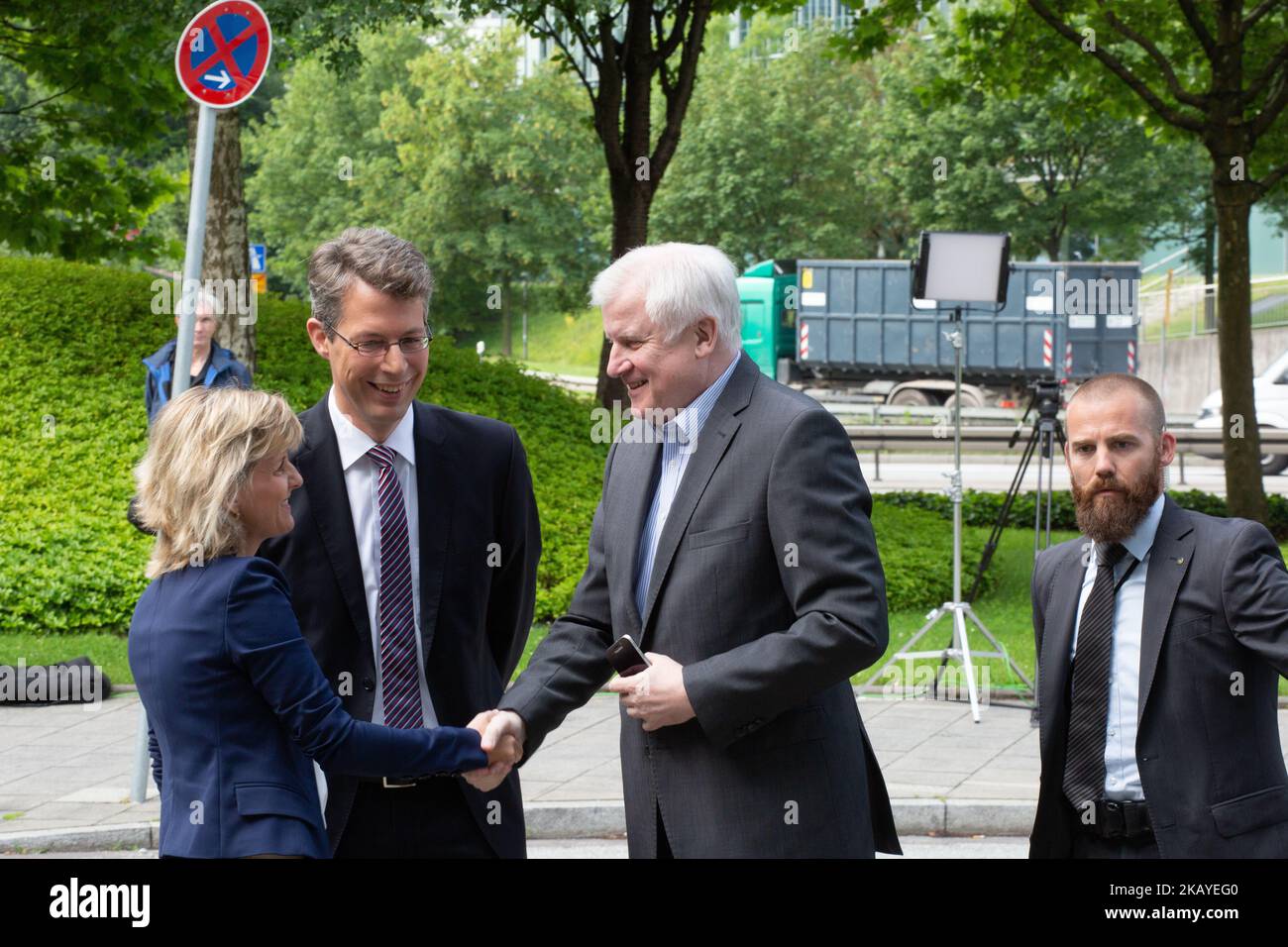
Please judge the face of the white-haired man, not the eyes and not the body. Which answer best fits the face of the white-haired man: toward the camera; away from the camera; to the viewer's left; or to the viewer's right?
to the viewer's left

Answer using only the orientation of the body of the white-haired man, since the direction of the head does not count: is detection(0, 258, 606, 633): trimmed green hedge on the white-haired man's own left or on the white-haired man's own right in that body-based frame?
on the white-haired man's own right

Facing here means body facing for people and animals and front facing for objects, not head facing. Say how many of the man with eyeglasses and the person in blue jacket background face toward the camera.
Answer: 2

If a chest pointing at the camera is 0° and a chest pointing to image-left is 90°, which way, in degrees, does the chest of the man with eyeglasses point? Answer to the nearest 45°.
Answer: approximately 0°

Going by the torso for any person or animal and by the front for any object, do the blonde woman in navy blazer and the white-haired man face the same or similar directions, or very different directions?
very different directions

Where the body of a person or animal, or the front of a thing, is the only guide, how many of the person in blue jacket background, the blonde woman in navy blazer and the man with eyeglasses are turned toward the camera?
2

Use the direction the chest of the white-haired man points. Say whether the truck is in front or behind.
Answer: behind

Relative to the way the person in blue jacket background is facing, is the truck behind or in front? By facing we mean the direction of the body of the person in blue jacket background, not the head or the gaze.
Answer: behind

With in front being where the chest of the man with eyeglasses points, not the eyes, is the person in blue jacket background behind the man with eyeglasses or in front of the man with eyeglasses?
behind
